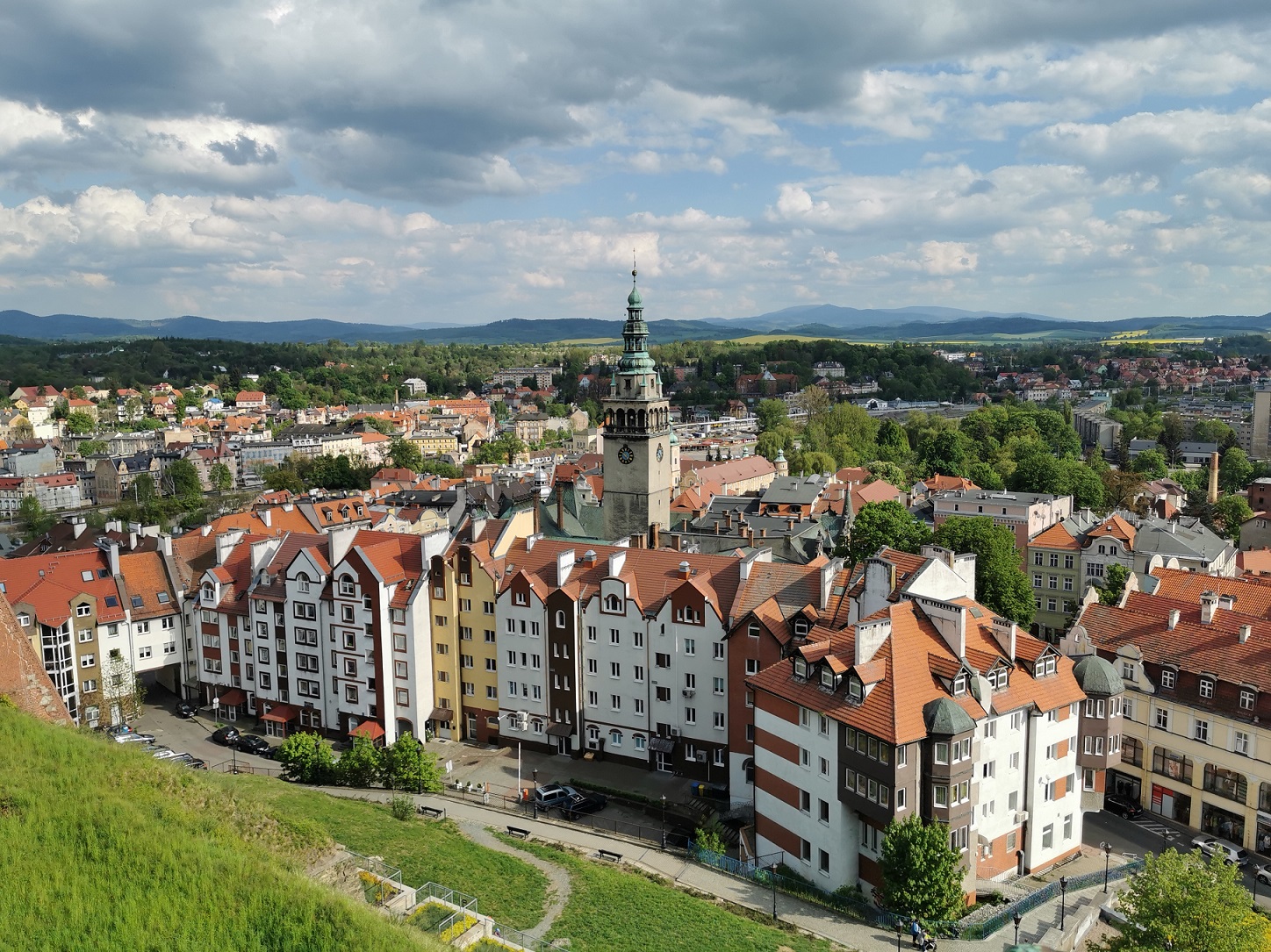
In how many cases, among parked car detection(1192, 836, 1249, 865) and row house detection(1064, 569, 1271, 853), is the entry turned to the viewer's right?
0

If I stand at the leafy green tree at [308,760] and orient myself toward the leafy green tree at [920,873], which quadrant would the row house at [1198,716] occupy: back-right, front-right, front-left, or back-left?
front-left

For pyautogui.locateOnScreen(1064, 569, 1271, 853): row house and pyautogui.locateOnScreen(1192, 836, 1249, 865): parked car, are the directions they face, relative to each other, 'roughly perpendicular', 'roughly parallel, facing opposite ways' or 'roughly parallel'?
roughly perpendicular

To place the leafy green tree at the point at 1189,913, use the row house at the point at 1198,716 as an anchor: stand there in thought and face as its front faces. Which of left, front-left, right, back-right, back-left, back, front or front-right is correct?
front-left

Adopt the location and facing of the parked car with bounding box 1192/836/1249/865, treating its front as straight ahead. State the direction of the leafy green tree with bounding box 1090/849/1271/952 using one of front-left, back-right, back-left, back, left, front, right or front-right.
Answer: back-left

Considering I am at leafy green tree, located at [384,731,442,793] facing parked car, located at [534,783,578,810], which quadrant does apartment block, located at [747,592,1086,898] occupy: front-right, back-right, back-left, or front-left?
front-right

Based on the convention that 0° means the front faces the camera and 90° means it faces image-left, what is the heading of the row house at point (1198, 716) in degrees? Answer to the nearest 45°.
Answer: approximately 45°

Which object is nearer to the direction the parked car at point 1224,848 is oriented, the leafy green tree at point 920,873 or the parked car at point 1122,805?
the parked car

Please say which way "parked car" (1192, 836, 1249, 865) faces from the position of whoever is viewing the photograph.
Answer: facing away from the viewer and to the left of the viewer
